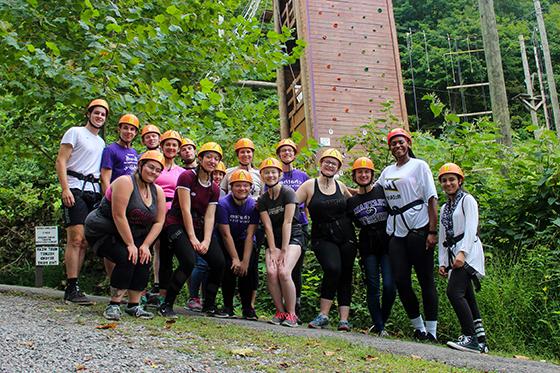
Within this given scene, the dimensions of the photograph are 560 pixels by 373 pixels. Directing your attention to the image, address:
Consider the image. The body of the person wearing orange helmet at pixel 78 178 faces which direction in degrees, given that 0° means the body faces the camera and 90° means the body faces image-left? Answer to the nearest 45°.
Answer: approximately 315°

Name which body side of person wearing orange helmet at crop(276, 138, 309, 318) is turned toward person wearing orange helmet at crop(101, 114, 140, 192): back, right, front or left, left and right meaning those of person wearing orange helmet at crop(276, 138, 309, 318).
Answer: right

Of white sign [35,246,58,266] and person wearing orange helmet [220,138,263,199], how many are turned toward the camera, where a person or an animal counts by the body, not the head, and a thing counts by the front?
2

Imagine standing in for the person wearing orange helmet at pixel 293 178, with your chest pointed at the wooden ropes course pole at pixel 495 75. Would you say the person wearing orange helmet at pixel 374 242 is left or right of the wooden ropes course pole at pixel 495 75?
right

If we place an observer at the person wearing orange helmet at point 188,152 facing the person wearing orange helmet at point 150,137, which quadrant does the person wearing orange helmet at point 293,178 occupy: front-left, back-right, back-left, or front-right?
back-left

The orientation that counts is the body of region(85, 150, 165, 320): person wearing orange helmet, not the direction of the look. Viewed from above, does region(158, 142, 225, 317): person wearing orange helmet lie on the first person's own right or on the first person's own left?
on the first person's own left

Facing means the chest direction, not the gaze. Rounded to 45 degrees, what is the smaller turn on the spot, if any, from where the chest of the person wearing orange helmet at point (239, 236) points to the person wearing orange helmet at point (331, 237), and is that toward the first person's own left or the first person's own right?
approximately 90° to the first person's own left

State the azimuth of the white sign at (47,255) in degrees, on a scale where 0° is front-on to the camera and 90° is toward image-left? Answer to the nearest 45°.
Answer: approximately 0°

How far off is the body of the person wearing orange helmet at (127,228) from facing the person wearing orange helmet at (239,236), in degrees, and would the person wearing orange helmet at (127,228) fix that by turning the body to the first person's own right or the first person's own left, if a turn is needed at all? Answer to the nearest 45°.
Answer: approximately 90° to the first person's own left
